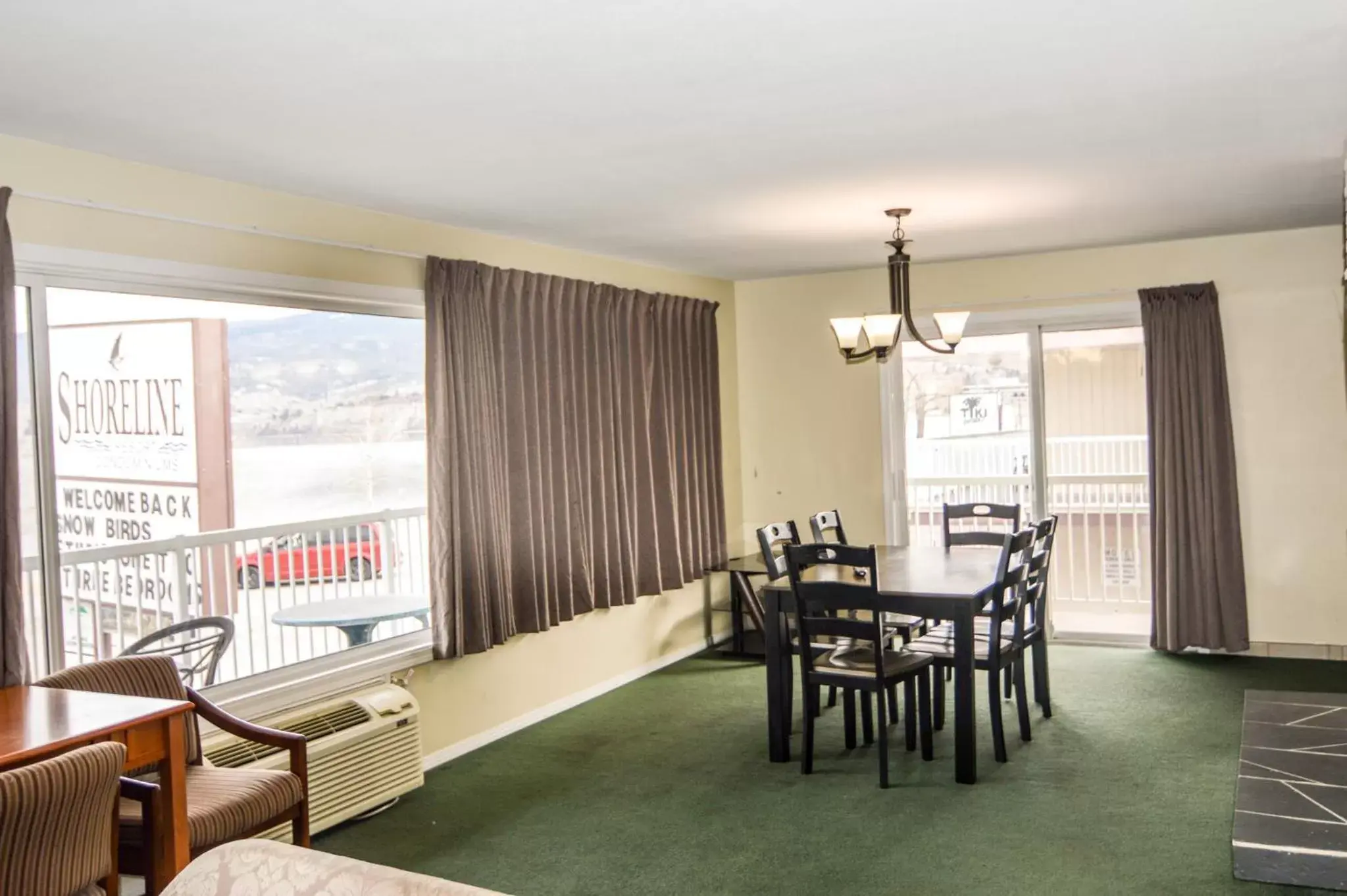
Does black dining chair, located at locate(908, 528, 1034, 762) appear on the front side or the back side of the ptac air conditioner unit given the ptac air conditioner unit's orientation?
on the front side

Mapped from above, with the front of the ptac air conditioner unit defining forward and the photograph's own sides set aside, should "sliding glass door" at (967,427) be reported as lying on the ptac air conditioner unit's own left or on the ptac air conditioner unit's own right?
on the ptac air conditioner unit's own left

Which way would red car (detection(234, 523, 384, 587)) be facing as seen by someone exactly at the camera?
facing to the left of the viewer

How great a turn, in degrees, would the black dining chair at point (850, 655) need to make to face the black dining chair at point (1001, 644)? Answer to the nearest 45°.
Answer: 0° — it already faces it

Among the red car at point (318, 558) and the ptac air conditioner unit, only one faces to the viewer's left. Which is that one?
the red car

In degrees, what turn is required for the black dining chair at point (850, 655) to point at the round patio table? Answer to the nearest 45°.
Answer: approximately 135° to its left

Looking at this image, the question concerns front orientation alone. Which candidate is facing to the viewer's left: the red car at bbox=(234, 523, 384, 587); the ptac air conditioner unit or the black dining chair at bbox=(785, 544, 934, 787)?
the red car

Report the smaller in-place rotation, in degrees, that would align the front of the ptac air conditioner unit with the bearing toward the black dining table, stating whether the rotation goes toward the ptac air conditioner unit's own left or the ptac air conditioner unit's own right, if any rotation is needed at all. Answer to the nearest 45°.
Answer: approximately 45° to the ptac air conditioner unit's own left

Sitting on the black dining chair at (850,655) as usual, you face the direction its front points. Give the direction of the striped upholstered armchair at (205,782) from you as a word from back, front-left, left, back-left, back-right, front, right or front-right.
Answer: back

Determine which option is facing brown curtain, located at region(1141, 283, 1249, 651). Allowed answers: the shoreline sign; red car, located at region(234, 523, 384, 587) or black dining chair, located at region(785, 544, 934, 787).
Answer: the black dining chair
